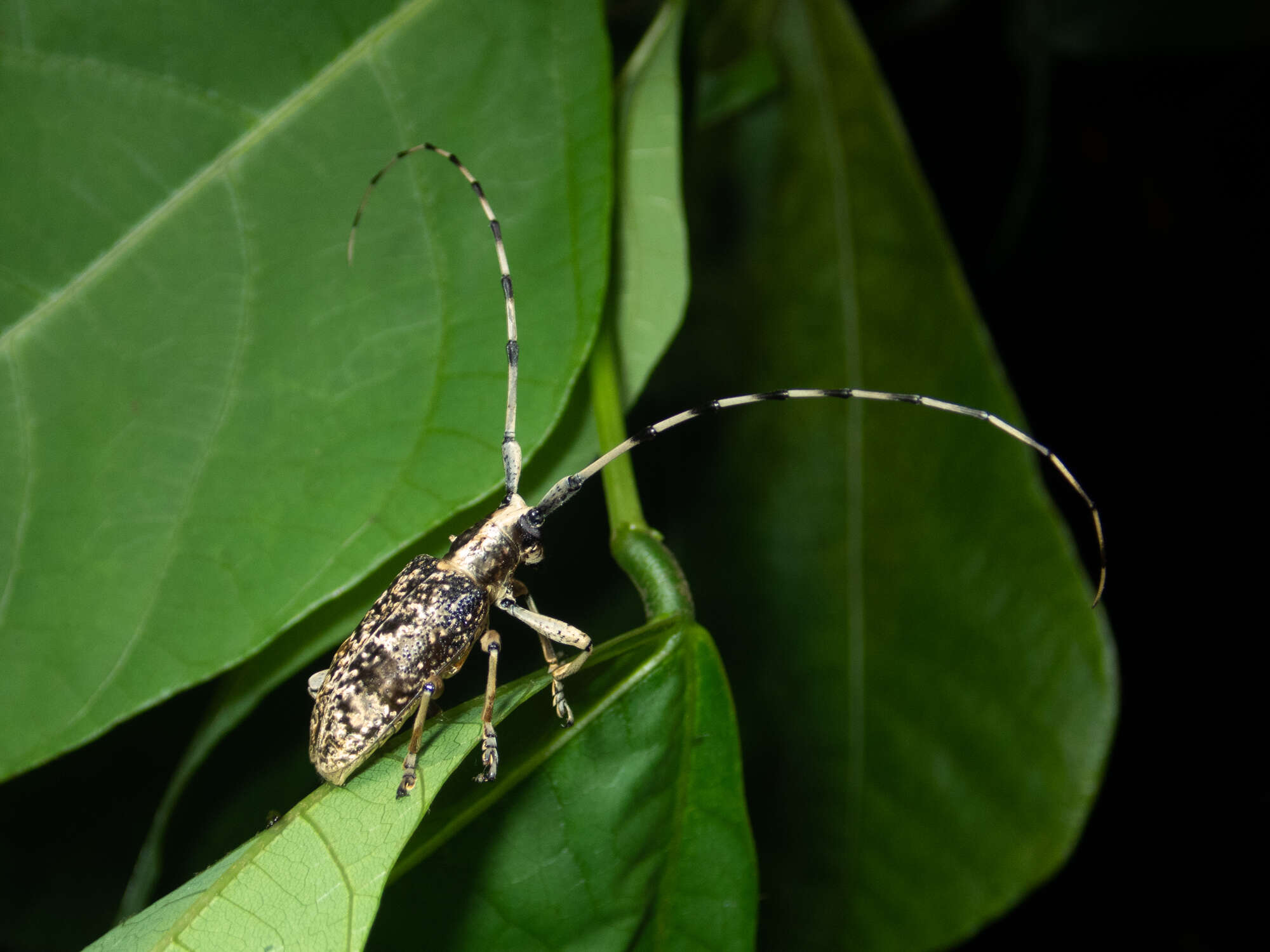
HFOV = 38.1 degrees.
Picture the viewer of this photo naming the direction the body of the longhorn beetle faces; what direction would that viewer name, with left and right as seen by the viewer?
facing away from the viewer and to the right of the viewer

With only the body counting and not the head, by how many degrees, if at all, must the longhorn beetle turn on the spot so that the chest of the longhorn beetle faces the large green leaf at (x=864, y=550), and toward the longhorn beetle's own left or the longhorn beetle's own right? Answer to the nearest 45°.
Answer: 0° — it already faces it
